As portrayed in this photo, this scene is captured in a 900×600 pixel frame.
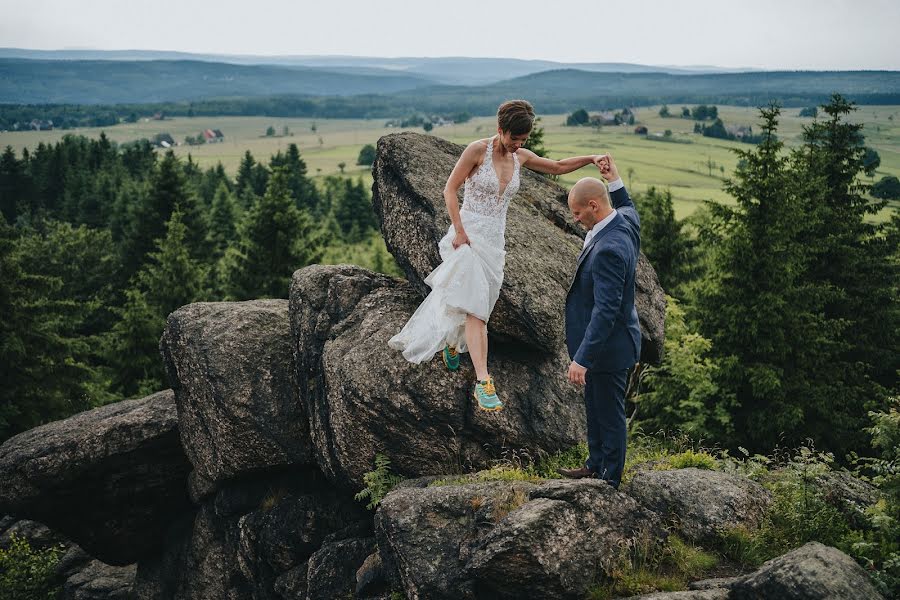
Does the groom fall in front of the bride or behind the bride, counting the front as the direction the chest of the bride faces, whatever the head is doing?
in front

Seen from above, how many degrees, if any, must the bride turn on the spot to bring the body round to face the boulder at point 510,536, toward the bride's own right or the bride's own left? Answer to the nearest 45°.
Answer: approximately 45° to the bride's own right

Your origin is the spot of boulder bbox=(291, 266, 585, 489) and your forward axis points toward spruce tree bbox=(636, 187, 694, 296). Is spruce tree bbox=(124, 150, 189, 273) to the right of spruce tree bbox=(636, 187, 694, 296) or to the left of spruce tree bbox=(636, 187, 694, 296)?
left

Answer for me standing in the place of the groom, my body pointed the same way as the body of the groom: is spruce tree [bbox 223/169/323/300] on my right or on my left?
on my right

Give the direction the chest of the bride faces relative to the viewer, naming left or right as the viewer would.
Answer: facing the viewer and to the right of the viewer

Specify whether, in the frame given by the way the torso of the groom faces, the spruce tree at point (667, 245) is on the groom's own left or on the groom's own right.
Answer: on the groom's own right

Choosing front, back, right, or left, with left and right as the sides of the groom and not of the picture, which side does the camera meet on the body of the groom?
left

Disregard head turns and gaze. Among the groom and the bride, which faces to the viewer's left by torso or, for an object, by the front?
the groom

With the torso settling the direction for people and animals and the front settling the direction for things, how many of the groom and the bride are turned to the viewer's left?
1

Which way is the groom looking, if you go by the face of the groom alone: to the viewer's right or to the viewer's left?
to the viewer's left
